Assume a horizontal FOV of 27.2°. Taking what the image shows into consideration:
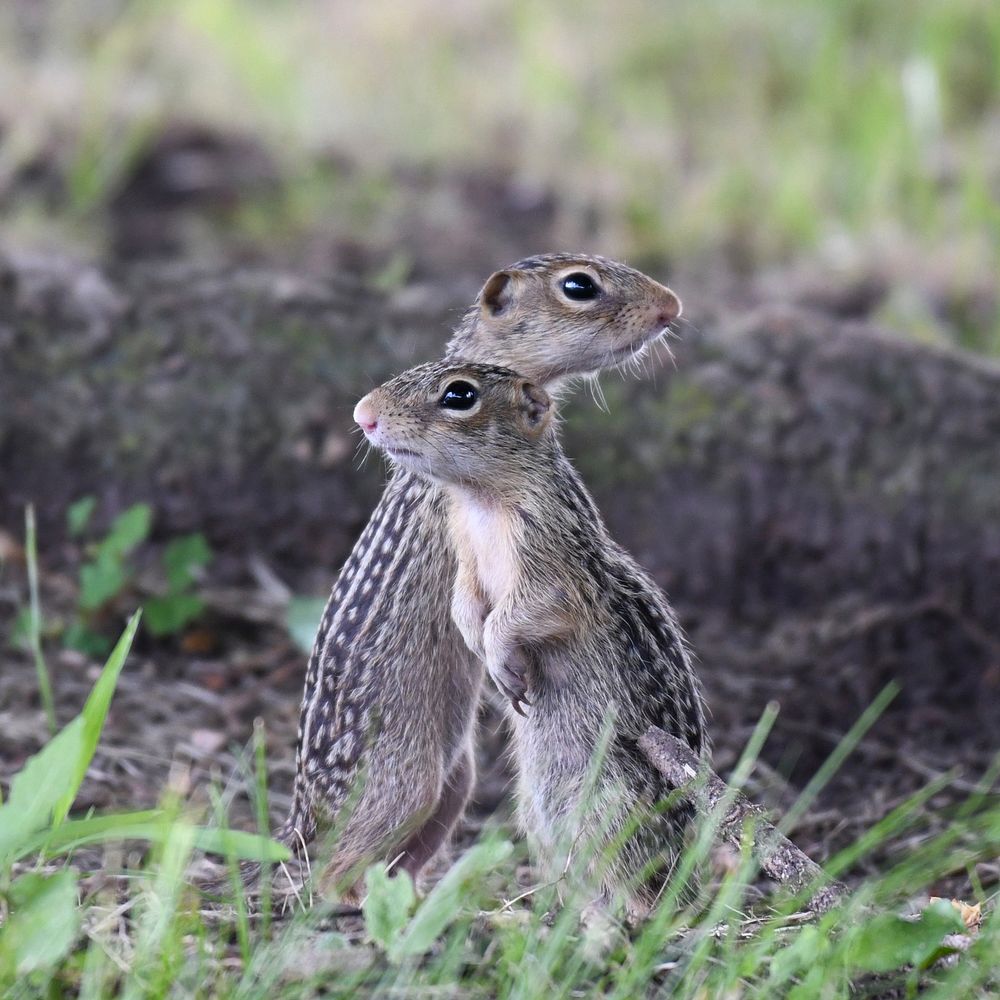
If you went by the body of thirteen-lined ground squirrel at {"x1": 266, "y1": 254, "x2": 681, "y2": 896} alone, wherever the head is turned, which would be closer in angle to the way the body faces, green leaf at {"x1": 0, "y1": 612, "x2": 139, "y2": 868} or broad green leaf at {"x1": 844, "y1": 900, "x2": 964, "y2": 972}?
the broad green leaf

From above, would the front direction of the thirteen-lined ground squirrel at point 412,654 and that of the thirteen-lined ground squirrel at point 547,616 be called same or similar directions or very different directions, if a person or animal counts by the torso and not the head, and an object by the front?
very different directions

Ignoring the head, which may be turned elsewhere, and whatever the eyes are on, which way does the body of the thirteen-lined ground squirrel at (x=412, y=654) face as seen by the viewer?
to the viewer's right

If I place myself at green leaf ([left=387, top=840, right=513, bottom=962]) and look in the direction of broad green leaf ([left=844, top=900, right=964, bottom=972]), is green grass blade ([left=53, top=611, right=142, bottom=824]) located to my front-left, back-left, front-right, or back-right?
back-left

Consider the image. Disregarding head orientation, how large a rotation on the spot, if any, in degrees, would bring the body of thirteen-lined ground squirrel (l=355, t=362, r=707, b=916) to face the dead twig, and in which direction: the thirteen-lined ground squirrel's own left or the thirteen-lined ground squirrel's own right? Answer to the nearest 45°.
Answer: approximately 135° to the thirteen-lined ground squirrel's own left
